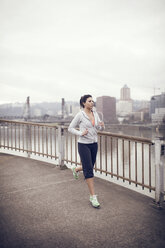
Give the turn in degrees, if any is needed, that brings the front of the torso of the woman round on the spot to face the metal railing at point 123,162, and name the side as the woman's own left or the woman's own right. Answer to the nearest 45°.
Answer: approximately 135° to the woman's own left
